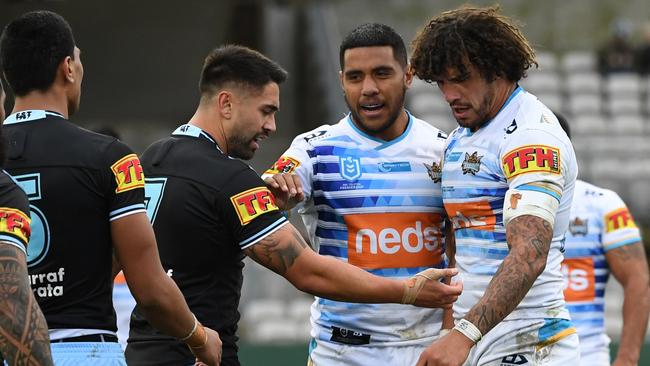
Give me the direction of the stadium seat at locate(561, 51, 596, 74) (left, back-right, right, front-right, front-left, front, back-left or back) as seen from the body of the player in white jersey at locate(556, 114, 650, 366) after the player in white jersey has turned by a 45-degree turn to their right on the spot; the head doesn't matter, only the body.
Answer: right

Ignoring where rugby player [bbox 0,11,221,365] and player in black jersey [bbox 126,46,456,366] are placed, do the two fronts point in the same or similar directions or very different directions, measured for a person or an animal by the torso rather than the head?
same or similar directions

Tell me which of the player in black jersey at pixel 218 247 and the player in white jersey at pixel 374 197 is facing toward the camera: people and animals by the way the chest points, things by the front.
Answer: the player in white jersey

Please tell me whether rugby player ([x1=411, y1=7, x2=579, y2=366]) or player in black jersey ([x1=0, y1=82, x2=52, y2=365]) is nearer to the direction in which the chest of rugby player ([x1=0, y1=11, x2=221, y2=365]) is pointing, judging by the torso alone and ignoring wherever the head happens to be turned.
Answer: the rugby player

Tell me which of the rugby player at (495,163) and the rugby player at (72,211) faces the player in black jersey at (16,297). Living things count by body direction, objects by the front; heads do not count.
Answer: the rugby player at (495,163)

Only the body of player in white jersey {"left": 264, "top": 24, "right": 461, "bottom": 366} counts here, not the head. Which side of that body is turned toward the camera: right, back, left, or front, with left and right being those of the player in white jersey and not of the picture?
front

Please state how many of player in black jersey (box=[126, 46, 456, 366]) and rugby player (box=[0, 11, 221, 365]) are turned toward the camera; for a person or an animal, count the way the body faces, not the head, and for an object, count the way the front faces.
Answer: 0

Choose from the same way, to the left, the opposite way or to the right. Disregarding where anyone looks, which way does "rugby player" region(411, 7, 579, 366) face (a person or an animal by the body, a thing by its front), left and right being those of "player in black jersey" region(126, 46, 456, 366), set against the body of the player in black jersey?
the opposite way

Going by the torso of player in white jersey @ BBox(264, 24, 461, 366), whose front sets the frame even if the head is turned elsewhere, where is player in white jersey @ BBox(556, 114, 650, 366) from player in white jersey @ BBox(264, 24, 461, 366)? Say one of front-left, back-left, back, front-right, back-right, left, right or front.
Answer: back-left

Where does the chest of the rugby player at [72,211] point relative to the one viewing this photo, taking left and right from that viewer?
facing away from the viewer and to the right of the viewer

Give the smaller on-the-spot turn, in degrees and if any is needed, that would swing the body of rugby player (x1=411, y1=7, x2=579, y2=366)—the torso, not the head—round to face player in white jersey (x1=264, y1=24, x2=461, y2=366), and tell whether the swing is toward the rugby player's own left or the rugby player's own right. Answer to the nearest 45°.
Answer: approximately 90° to the rugby player's own right

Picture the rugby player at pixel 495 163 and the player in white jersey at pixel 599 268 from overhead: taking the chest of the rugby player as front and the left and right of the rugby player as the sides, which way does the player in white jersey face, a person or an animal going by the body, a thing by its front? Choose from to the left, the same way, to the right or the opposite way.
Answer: the same way

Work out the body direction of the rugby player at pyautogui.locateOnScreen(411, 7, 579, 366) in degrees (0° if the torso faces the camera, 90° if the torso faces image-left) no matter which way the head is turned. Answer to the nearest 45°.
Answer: approximately 45°

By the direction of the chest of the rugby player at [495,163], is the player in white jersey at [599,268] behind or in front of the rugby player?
behind

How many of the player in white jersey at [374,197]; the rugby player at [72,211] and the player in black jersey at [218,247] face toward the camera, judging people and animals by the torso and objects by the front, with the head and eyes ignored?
1

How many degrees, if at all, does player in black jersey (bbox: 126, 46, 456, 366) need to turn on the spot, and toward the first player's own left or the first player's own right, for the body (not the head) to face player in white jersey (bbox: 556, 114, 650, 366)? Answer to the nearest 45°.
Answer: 0° — they already face them

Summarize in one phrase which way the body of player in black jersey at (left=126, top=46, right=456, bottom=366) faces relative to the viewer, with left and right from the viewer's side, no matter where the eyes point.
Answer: facing away from the viewer and to the right of the viewer

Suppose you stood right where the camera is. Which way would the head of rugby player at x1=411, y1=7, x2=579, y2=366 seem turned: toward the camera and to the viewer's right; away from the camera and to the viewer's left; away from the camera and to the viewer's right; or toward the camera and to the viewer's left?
toward the camera and to the viewer's left
